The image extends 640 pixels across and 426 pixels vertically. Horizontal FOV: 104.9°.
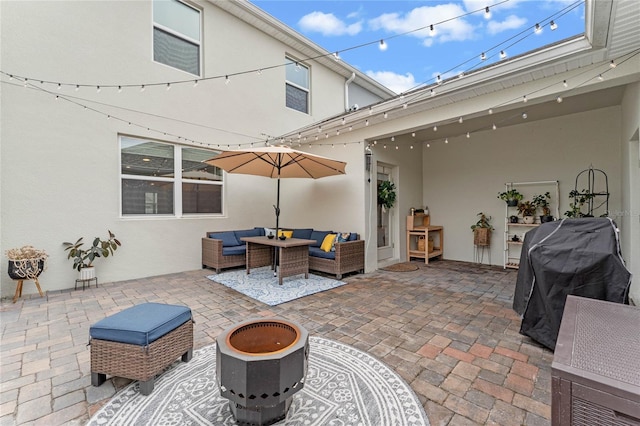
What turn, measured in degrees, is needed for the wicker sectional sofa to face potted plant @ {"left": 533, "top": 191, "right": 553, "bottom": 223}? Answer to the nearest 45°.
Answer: approximately 90° to its left

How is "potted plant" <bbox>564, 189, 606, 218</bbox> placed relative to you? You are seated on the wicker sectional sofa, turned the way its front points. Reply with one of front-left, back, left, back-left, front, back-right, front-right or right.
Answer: left

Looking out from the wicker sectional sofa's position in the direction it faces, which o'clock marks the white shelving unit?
The white shelving unit is roughly at 9 o'clock from the wicker sectional sofa.

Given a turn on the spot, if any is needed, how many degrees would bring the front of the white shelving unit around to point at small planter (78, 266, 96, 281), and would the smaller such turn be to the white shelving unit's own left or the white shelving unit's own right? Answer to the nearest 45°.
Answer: approximately 45° to the white shelving unit's own right

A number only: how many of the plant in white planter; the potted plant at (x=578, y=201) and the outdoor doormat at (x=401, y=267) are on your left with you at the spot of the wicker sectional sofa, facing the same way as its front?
2

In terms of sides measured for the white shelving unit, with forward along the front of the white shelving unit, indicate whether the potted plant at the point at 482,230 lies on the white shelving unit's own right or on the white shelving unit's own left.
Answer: on the white shelving unit's own right

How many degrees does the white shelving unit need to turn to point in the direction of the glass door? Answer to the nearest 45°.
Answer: approximately 45° to its right

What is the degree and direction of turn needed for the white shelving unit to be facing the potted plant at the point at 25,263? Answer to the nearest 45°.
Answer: approximately 45° to its right

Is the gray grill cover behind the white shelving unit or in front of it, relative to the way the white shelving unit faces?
in front

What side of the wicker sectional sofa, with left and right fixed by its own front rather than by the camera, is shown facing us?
front

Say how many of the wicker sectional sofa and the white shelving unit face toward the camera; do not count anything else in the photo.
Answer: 2

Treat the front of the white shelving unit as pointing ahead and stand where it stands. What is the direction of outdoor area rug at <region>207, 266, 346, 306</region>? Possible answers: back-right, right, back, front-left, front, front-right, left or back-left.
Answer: front-right

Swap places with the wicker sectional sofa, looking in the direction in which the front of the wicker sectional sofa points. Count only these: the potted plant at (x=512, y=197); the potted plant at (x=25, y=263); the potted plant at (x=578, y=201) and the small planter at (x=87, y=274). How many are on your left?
2

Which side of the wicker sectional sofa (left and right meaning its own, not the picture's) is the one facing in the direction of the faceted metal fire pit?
front

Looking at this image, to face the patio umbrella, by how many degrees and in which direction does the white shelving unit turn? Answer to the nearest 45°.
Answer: approximately 45° to its right

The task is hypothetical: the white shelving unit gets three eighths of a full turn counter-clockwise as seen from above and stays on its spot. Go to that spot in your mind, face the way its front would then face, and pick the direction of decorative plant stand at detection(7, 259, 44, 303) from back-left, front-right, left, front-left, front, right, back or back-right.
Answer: back

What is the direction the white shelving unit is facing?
toward the camera

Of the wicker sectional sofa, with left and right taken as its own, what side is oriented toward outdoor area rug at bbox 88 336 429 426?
front

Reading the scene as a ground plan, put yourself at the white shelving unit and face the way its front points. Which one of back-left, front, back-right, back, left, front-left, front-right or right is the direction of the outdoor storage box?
front
